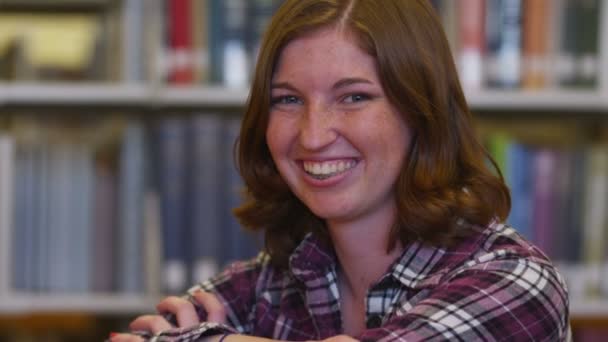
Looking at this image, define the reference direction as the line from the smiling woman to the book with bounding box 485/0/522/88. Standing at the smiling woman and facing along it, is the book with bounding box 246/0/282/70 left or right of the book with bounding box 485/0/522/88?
left

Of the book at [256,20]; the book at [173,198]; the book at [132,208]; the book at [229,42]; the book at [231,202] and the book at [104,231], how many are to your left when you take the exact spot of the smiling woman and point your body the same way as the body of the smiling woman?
0

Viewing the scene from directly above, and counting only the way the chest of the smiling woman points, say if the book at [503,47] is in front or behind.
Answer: behind

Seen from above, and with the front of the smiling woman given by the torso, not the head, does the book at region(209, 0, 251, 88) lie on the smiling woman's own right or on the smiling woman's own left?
on the smiling woman's own right

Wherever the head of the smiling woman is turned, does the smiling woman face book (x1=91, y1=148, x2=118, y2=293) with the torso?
no

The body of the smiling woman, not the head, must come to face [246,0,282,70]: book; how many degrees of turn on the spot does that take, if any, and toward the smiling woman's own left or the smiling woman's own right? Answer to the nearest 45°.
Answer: approximately 135° to the smiling woman's own right

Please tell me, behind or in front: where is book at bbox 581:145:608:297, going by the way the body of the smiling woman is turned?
behind

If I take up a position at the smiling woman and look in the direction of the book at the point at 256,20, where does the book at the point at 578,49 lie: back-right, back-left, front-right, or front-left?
front-right

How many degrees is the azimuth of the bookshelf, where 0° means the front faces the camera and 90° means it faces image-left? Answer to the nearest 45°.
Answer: approximately 0°

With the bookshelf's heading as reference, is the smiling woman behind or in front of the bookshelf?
in front

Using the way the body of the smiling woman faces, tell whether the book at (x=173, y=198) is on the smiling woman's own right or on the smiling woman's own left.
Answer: on the smiling woman's own right

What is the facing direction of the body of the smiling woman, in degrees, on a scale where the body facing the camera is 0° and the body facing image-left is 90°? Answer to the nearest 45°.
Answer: approximately 45°

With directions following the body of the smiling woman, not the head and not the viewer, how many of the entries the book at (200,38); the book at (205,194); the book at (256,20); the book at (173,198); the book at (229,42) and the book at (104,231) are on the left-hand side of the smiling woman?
0

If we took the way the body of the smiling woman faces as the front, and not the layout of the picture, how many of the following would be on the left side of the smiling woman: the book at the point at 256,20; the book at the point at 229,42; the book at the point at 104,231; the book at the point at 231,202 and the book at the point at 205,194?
0
